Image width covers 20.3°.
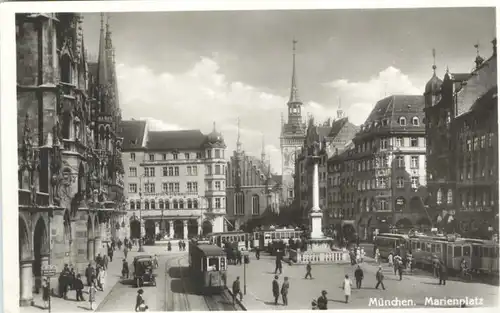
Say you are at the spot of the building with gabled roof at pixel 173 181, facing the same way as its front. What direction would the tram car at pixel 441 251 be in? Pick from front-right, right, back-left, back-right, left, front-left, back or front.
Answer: left

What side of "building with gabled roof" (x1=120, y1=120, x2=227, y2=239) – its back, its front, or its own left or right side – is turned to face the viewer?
front

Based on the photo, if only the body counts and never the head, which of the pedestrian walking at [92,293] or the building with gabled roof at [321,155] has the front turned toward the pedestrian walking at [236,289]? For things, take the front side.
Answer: the building with gabled roof
